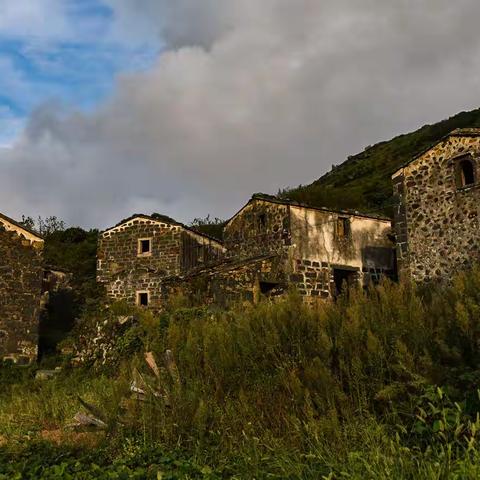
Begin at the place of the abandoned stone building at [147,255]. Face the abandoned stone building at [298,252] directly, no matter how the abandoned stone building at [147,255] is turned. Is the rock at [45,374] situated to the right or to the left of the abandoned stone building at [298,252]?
right

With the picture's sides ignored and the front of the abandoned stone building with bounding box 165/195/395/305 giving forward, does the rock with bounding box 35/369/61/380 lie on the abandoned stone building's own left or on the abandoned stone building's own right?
on the abandoned stone building's own right

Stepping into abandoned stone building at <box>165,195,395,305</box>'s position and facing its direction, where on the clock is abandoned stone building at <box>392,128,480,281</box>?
abandoned stone building at <box>392,128,480,281</box> is roughly at 12 o'clock from abandoned stone building at <box>165,195,395,305</box>.
